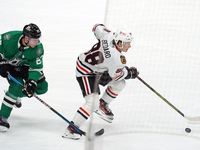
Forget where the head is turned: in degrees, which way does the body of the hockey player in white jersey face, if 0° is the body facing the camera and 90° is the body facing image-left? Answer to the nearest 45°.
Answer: approximately 270°

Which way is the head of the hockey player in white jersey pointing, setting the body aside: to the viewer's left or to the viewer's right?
to the viewer's right

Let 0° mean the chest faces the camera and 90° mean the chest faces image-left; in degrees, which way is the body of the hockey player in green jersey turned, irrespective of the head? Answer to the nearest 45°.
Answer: approximately 315°

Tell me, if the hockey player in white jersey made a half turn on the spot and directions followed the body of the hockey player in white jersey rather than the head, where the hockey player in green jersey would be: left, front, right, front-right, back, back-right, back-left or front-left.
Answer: front
